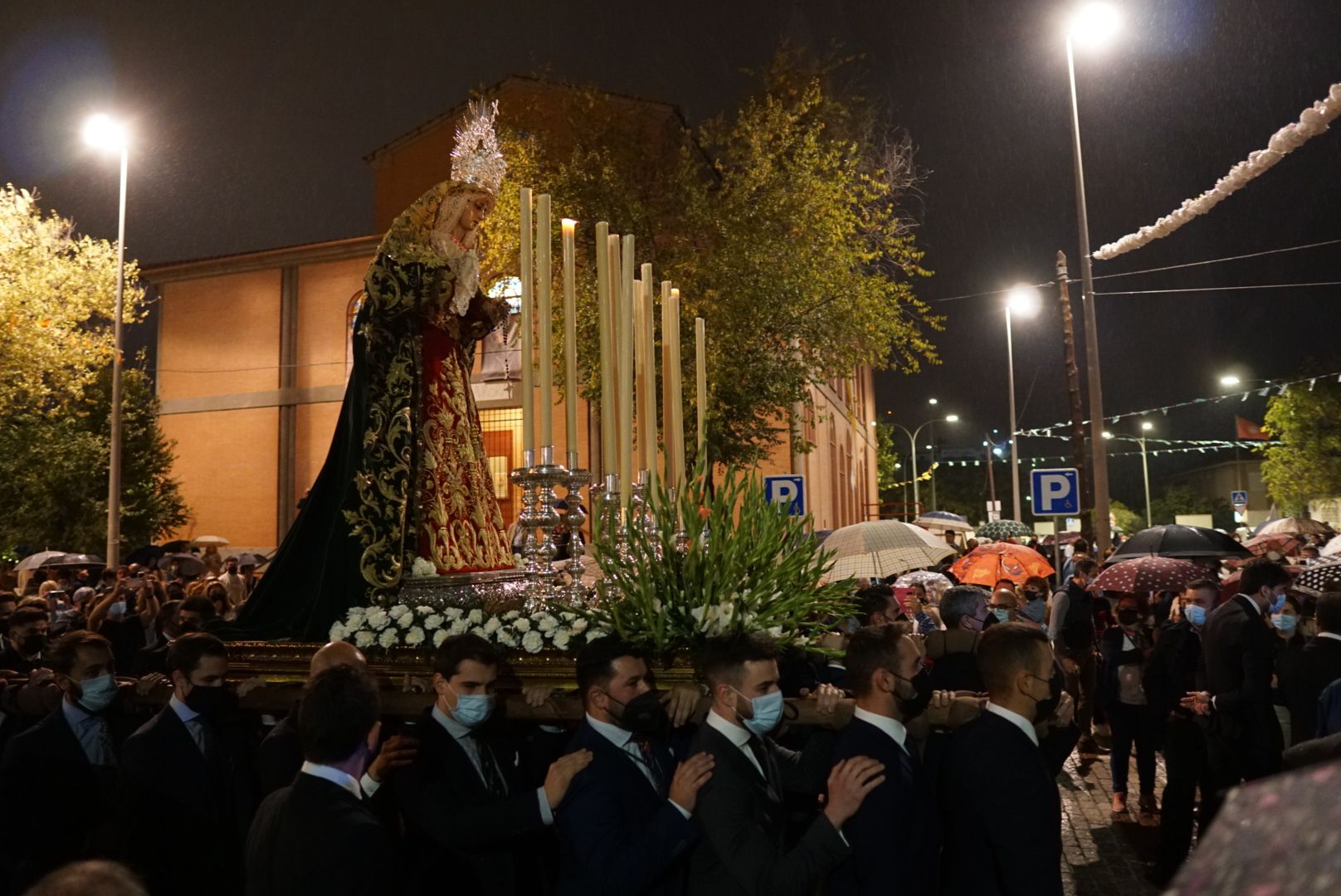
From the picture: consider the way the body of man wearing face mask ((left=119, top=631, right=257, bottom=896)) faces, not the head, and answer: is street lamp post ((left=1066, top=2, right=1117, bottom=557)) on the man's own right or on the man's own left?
on the man's own left

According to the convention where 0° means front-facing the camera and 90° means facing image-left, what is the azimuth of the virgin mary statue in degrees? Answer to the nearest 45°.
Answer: approximately 270°

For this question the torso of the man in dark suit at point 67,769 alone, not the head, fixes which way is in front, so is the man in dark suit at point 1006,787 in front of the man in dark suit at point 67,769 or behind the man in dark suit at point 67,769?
in front

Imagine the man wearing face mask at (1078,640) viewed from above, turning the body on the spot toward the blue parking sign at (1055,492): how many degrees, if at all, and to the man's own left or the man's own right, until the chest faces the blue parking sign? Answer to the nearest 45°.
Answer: approximately 135° to the man's own left

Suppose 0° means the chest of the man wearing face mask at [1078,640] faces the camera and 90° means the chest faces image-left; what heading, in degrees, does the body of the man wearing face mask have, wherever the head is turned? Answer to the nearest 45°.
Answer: approximately 315°
